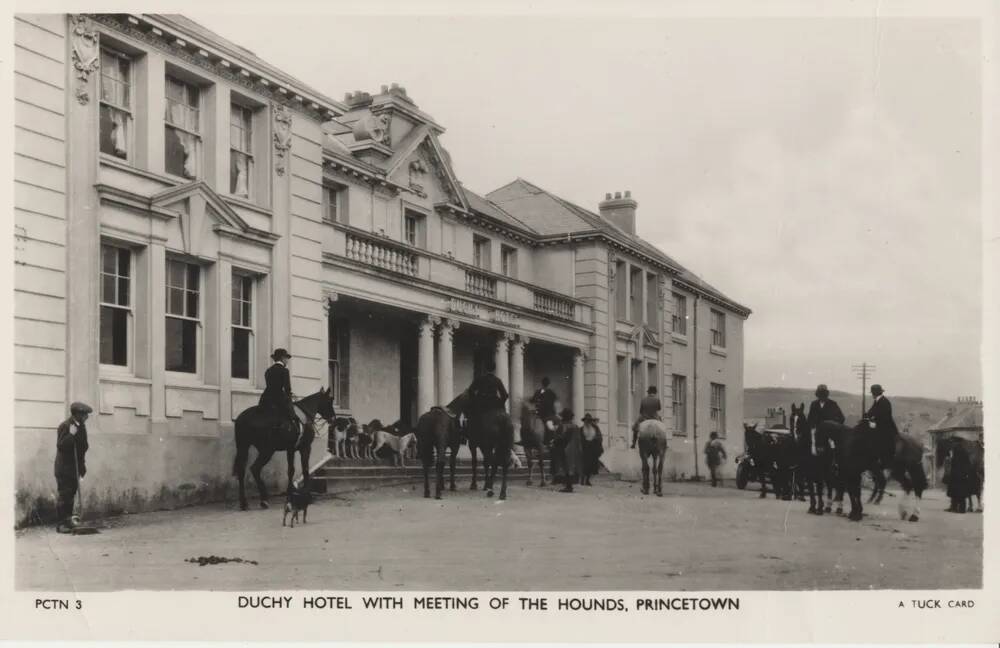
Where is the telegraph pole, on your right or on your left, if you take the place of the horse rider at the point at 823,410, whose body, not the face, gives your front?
on your left

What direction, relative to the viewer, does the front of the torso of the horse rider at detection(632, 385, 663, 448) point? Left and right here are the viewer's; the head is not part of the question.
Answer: facing away from the viewer

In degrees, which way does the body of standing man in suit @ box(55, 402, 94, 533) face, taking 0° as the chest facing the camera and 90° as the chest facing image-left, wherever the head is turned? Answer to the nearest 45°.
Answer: approximately 315°

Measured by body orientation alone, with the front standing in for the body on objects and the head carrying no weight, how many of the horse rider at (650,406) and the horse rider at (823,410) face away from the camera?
1

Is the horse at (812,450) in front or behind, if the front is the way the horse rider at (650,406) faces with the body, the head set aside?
behind

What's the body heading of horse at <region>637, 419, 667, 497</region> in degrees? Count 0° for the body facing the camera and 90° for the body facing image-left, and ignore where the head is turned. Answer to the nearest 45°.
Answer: approximately 180°
